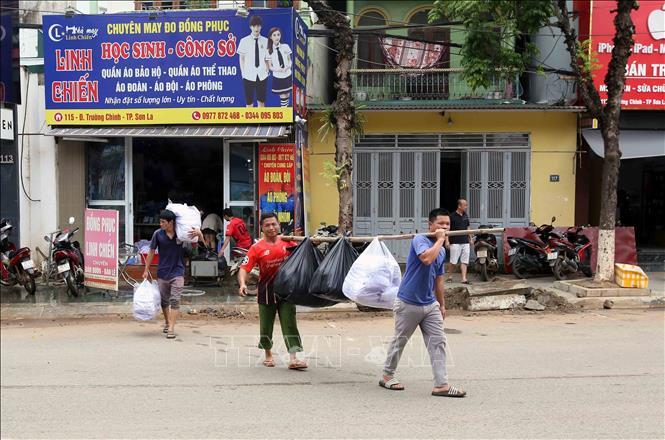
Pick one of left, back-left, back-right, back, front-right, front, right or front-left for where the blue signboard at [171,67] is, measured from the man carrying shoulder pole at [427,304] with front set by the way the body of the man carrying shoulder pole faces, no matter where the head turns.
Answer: back

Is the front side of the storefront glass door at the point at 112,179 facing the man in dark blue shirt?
yes

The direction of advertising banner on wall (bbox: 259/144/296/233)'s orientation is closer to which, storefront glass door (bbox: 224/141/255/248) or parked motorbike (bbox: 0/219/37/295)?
the parked motorbike

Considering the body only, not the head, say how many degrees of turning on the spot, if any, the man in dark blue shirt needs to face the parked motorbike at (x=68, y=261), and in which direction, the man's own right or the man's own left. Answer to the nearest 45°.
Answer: approximately 135° to the man's own right

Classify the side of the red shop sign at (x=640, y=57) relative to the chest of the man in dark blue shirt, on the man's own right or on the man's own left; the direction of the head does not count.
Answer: on the man's own left

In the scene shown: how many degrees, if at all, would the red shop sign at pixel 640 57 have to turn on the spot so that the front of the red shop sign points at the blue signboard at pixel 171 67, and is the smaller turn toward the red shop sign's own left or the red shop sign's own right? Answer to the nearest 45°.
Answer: approximately 45° to the red shop sign's own right

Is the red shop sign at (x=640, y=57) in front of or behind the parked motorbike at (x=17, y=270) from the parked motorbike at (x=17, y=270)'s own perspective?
behind

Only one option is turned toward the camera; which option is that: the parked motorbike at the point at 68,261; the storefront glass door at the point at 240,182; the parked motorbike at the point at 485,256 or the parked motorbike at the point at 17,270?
the storefront glass door

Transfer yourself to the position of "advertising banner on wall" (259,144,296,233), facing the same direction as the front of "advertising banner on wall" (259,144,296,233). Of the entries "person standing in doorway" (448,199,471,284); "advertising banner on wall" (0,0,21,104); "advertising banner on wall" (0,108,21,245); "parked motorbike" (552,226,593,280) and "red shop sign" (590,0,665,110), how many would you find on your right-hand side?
2

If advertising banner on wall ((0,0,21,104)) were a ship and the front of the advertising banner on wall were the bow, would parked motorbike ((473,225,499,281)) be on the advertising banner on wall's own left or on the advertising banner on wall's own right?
on the advertising banner on wall's own left
